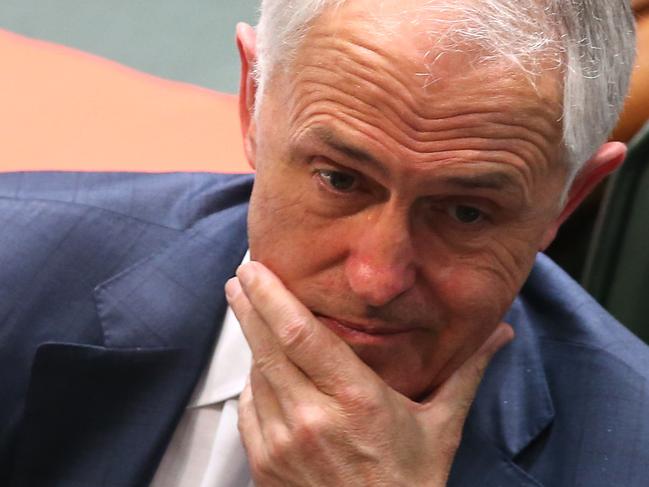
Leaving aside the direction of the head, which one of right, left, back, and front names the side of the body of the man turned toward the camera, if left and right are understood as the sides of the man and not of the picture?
front

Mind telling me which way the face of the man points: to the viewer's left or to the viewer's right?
to the viewer's left
